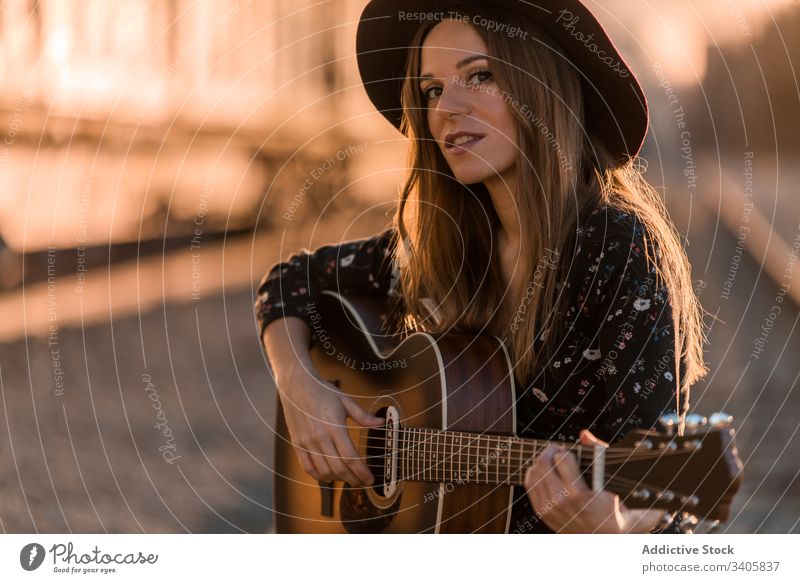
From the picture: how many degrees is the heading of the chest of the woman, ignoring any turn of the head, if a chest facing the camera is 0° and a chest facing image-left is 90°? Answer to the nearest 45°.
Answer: approximately 45°

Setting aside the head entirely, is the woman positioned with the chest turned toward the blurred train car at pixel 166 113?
no
